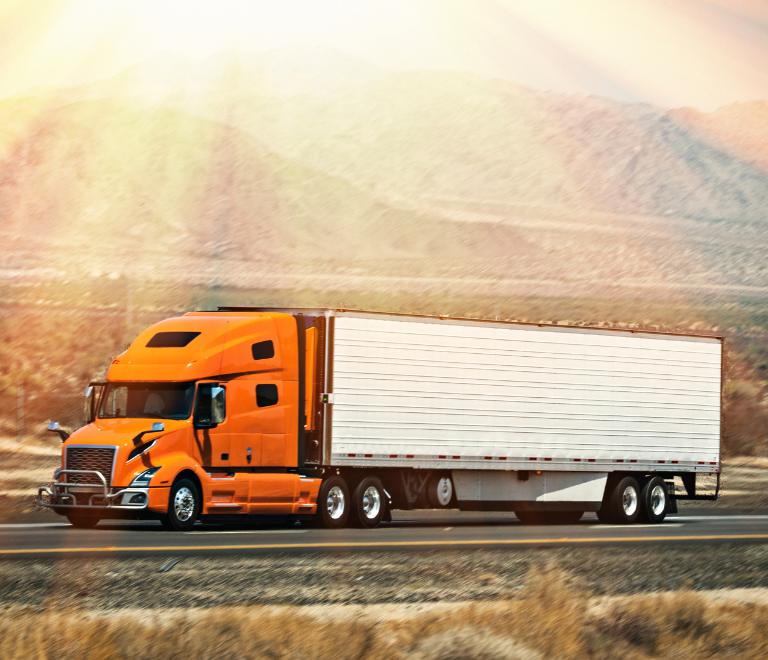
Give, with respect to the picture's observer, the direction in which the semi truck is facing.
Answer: facing the viewer and to the left of the viewer
